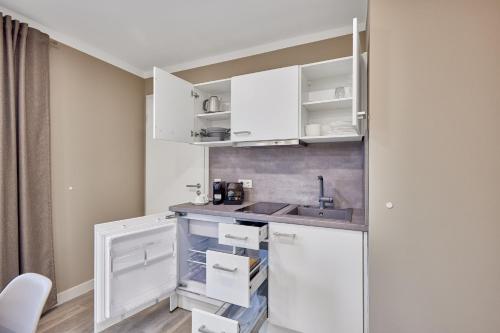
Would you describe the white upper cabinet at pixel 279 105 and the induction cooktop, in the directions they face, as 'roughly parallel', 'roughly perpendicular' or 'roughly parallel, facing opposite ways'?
roughly parallel

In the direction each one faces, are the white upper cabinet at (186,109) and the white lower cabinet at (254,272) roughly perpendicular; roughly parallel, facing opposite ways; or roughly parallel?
roughly parallel

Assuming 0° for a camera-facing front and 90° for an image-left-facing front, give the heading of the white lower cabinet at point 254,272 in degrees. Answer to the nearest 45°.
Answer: approximately 45°

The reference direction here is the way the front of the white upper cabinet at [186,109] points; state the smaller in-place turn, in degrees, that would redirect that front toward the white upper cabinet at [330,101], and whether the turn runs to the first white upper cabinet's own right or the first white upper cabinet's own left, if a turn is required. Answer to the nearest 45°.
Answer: approximately 90° to the first white upper cabinet's own left

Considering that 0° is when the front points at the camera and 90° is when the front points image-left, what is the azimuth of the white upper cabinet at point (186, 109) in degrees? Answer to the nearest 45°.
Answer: approximately 45°

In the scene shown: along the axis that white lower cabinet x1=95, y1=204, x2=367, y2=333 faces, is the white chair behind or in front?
in front

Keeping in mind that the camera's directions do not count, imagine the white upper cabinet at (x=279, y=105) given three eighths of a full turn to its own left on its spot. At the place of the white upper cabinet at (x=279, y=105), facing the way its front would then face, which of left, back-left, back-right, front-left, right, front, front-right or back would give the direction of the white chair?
back-right

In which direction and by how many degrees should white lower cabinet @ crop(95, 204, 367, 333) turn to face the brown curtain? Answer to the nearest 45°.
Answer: approximately 45° to its right

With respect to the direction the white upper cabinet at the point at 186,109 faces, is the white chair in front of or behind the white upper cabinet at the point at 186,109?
in front

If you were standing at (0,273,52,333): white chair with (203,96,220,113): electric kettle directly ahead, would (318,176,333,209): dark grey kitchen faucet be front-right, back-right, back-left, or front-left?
front-right

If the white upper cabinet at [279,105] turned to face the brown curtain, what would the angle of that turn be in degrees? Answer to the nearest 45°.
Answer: approximately 45° to its right

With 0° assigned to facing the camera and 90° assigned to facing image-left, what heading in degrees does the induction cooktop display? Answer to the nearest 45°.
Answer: approximately 45°

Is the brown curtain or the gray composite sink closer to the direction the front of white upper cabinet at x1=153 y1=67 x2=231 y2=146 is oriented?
the brown curtain
